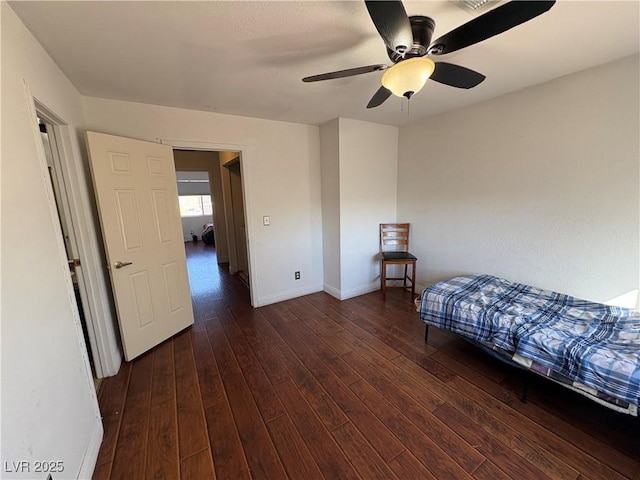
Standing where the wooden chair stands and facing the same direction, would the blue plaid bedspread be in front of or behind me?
in front

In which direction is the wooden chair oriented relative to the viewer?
toward the camera

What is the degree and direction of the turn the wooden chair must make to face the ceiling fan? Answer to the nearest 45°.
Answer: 0° — it already faces it

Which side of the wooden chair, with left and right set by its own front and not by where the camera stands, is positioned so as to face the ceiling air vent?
front

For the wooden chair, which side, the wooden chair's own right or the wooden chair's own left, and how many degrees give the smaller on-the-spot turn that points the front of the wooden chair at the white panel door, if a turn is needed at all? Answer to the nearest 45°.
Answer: approximately 45° to the wooden chair's own right

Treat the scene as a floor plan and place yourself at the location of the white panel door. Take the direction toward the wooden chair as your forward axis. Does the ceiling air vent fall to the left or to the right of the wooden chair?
right
